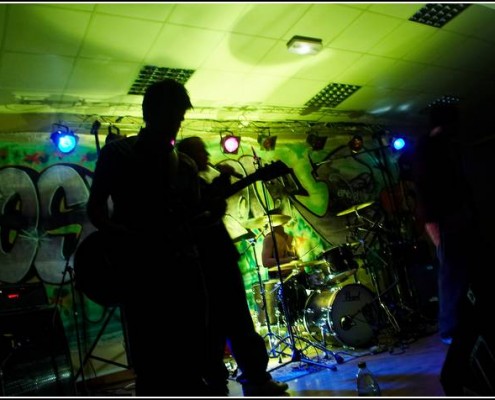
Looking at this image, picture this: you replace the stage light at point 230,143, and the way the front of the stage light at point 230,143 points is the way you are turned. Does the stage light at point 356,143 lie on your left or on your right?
on your left

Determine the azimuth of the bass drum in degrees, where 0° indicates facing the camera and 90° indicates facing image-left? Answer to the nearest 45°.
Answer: approximately 315°

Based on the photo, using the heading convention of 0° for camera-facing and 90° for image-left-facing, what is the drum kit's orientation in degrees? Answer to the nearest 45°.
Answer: approximately 315°

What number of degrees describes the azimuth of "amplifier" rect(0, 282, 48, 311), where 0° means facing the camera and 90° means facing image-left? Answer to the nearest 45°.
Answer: approximately 315°

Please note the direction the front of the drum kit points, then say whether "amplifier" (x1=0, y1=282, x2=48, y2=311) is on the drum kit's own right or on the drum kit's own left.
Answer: on the drum kit's own right

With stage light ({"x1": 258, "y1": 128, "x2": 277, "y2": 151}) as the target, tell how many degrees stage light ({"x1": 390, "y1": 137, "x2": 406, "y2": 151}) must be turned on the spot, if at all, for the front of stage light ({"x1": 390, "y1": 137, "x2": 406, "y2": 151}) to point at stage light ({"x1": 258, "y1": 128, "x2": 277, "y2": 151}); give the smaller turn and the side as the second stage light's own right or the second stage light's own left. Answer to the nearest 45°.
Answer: approximately 45° to the second stage light's own right
